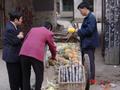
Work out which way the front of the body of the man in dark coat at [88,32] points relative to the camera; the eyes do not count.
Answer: to the viewer's left

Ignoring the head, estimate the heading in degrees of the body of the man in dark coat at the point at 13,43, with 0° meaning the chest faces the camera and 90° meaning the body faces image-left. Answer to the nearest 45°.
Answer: approximately 270°

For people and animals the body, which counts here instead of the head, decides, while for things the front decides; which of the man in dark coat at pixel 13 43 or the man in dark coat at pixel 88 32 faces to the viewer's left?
the man in dark coat at pixel 88 32

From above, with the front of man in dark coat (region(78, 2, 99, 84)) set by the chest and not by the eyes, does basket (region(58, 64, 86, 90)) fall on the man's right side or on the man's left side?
on the man's left side

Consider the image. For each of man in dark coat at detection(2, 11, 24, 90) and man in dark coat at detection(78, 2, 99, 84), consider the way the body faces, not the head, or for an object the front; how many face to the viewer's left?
1

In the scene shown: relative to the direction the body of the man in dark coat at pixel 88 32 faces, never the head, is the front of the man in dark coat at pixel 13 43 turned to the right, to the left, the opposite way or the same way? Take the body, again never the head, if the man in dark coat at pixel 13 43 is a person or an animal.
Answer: the opposite way

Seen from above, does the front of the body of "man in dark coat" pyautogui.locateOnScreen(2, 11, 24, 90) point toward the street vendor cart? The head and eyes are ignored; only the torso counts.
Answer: yes

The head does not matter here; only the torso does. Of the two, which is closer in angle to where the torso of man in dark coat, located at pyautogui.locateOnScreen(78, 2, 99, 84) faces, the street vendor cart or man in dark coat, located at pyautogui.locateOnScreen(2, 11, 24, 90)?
the man in dark coat
